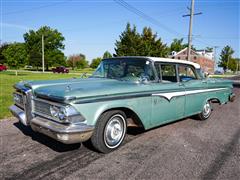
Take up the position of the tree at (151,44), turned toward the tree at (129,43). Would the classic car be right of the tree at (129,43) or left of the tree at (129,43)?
left

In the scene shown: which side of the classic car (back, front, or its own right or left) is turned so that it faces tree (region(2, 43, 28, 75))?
right

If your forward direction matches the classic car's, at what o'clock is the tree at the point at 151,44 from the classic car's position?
The tree is roughly at 5 o'clock from the classic car.

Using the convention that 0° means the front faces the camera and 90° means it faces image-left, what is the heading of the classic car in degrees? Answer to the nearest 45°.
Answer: approximately 45°

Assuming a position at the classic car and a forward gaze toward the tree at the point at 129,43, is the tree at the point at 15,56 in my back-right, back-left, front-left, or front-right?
front-left

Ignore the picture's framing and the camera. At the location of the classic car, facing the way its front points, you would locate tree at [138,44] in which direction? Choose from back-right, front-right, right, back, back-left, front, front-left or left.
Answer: back-right

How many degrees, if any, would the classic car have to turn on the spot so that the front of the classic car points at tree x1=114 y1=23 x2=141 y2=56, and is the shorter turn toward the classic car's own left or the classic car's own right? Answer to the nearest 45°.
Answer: approximately 135° to the classic car's own right

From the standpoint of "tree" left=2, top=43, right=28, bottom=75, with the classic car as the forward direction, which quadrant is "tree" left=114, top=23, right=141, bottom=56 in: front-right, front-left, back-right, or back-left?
front-left
